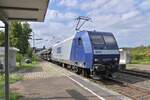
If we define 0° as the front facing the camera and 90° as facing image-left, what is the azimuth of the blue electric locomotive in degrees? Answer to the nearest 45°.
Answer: approximately 315°

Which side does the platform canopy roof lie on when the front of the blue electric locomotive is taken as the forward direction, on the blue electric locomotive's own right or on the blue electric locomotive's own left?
on the blue electric locomotive's own right
